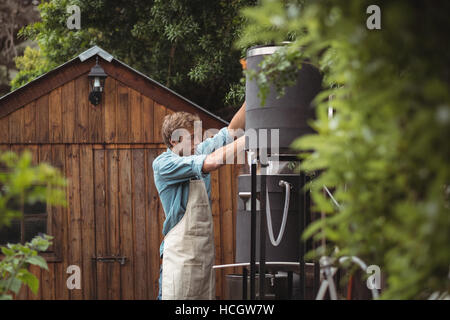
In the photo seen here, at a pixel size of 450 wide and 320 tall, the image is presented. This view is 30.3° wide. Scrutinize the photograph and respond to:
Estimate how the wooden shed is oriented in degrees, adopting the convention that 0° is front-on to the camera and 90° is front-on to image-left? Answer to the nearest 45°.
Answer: approximately 0°

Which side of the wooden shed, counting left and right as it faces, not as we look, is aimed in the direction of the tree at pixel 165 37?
back

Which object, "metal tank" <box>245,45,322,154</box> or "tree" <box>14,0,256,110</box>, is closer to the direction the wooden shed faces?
the metal tank

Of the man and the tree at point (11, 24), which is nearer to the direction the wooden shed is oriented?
the man

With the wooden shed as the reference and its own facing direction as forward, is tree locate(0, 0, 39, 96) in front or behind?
behind

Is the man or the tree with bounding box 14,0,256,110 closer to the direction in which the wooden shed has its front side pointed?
the man

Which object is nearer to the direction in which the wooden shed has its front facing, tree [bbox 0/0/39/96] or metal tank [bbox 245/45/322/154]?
the metal tank

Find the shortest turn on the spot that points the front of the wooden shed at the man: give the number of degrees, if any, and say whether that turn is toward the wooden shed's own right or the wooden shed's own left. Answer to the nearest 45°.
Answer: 0° — it already faces them
